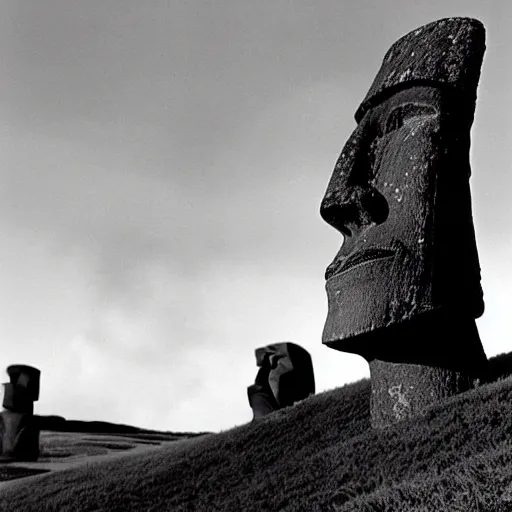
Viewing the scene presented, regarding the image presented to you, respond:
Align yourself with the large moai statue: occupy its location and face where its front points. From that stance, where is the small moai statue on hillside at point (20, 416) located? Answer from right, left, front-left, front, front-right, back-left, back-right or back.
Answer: right

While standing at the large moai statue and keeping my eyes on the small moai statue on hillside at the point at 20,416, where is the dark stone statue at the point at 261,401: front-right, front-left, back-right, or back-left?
front-right

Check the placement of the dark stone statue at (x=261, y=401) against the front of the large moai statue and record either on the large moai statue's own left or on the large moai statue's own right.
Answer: on the large moai statue's own right

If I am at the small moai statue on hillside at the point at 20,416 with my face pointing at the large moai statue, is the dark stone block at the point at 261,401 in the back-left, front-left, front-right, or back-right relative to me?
front-left

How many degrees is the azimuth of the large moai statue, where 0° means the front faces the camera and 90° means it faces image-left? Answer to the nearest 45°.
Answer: approximately 45°
